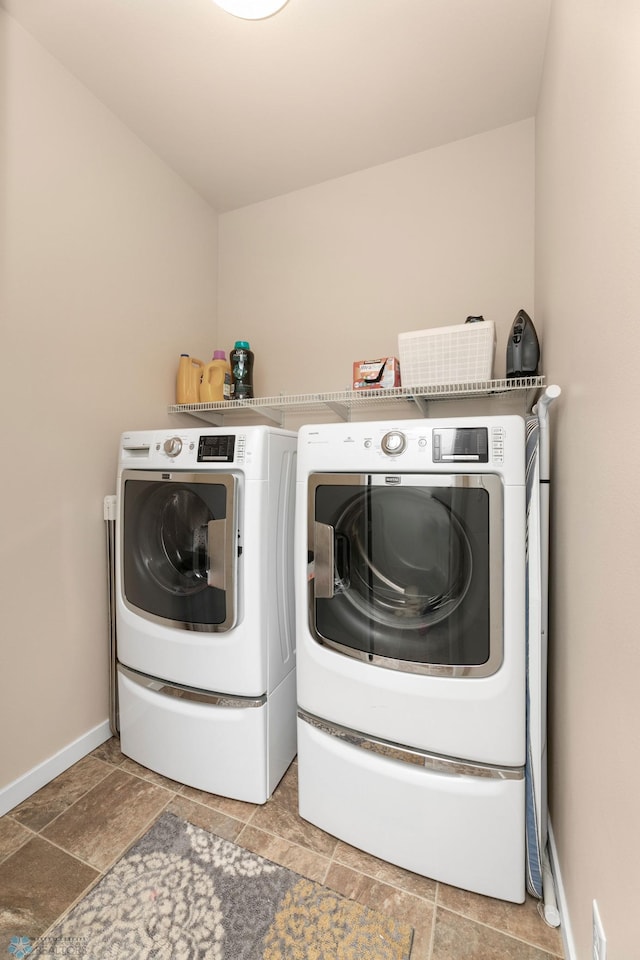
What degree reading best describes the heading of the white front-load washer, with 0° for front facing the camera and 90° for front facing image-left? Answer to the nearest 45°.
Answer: approximately 45°

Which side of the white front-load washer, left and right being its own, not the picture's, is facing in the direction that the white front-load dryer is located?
left
